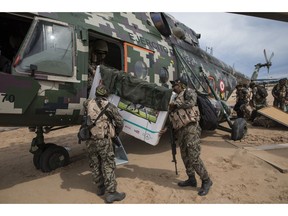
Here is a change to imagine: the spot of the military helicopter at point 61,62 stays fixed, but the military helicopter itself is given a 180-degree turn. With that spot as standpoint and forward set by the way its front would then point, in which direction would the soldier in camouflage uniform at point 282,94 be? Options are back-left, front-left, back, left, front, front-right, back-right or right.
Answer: front

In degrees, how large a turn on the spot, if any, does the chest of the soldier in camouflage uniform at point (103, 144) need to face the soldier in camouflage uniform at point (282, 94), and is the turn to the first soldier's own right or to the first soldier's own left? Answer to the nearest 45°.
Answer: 0° — they already face them

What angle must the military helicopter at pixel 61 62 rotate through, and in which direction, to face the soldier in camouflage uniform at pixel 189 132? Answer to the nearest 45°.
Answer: approximately 135° to its left

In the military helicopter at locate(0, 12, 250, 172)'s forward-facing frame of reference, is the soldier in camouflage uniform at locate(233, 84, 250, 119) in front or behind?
behind

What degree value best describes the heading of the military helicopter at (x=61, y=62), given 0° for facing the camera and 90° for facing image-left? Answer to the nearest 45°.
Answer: approximately 45°

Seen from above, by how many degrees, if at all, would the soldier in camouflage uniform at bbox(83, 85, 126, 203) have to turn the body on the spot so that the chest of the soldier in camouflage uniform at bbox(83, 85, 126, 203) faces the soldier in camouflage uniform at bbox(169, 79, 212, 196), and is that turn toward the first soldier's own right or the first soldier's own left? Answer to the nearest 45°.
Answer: approximately 45° to the first soldier's own right

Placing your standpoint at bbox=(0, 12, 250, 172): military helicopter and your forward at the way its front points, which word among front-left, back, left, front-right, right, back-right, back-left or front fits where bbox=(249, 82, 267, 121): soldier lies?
back

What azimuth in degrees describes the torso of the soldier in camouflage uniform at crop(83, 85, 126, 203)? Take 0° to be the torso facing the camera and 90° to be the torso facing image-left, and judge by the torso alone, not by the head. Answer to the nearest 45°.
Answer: approximately 225°

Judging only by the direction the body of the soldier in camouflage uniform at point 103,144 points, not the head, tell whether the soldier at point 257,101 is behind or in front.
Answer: in front

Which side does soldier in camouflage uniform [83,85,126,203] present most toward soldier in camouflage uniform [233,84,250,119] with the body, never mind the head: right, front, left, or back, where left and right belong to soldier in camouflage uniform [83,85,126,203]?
front

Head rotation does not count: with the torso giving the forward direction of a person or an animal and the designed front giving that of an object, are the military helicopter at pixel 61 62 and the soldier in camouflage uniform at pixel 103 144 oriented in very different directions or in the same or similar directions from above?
very different directions
